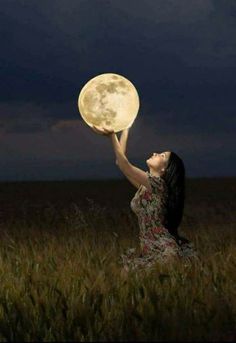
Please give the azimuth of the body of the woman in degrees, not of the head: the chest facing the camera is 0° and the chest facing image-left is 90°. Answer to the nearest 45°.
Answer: approximately 90°
